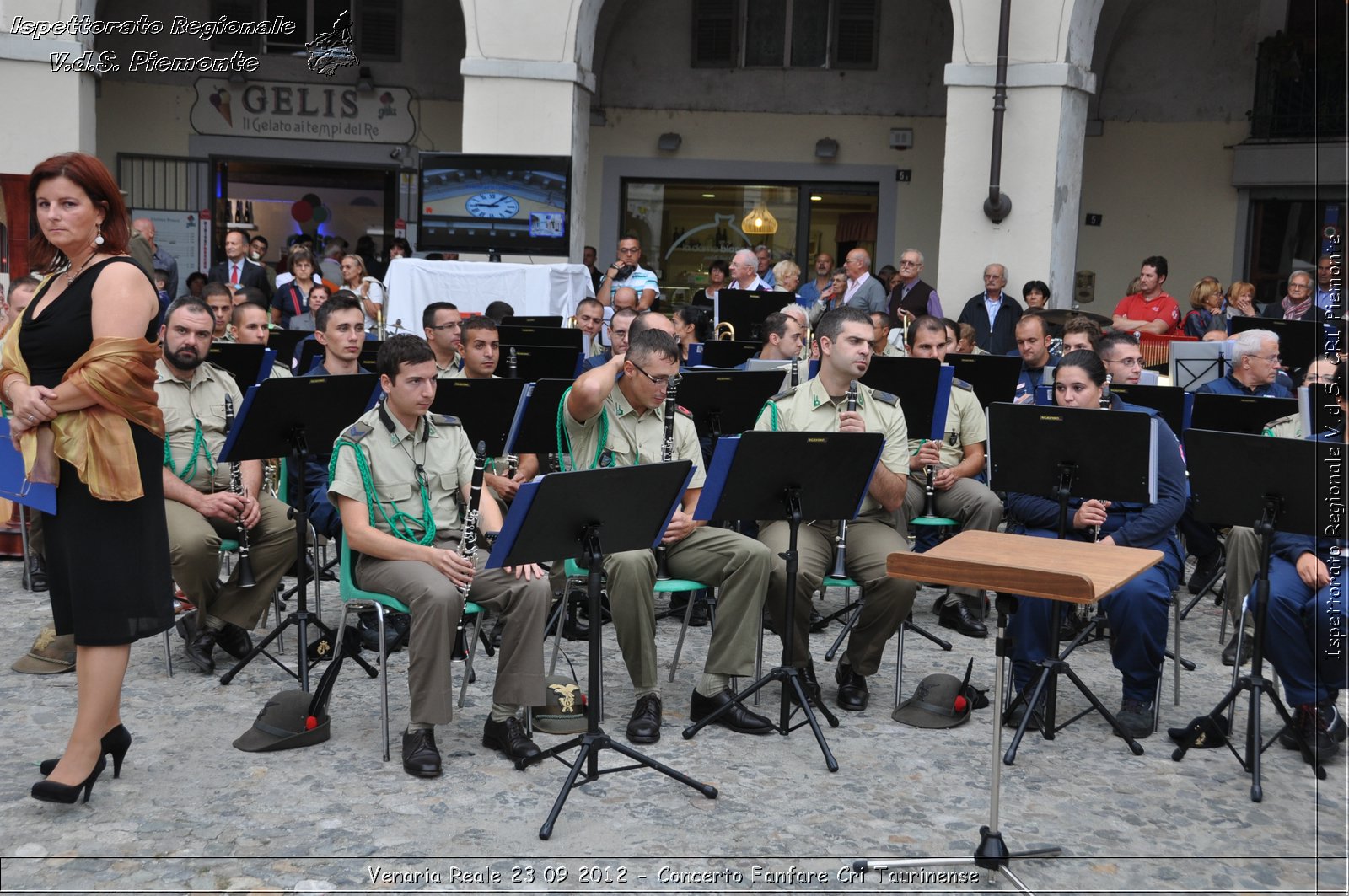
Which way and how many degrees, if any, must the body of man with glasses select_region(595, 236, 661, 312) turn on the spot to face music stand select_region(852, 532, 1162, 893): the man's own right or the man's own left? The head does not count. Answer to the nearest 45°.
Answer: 0° — they already face it

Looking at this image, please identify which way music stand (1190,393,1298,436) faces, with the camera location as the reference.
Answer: facing away from the viewer

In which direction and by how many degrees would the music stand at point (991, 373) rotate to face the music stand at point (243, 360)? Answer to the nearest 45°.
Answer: approximately 135° to its left

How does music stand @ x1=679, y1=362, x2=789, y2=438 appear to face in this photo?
away from the camera

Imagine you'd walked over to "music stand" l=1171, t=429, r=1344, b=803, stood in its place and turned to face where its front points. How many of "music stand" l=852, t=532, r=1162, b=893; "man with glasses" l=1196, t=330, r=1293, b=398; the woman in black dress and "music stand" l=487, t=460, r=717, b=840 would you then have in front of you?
1

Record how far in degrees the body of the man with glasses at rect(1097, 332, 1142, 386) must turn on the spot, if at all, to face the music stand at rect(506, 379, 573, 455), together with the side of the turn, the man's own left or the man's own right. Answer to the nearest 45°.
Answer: approximately 90° to the man's own right

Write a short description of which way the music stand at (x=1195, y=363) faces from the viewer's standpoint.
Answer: facing away from the viewer

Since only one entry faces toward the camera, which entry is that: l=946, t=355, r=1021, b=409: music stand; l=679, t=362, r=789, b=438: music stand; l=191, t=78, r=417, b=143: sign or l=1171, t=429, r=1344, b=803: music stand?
the sign

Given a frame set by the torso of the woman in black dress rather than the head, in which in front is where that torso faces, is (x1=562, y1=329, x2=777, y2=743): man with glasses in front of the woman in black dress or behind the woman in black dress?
behind

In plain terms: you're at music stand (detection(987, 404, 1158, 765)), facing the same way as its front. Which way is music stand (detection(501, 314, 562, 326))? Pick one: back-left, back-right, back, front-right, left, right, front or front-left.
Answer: front-left

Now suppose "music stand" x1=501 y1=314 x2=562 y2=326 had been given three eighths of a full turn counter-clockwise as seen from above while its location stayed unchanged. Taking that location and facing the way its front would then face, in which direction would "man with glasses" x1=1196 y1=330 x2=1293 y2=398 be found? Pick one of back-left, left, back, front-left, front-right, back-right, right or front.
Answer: left

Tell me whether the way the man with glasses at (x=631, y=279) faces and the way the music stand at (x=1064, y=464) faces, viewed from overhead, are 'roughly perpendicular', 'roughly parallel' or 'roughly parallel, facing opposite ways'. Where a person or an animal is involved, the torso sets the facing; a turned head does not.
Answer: roughly parallel, facing opposite ways

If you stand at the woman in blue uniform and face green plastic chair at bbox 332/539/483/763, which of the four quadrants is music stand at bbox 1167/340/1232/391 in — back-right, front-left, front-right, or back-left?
back-right

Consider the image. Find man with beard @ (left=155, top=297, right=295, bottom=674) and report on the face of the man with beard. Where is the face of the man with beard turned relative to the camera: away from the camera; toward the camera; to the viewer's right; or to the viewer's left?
toward the camera

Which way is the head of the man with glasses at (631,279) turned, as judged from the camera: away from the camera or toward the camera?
toward the camera

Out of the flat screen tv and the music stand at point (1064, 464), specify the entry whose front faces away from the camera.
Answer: the music stand

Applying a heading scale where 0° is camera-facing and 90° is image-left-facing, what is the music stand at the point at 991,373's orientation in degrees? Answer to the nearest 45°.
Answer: approximately 180°

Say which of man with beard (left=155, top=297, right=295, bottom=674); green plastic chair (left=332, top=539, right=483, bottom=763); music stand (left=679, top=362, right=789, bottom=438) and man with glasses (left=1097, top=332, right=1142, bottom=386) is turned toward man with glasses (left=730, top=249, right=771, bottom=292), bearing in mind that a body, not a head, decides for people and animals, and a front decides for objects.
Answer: the music stand

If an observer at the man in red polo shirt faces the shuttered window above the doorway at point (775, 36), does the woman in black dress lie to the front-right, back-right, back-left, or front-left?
back-left

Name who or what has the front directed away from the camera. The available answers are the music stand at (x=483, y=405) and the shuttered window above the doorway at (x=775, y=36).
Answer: the music stand
